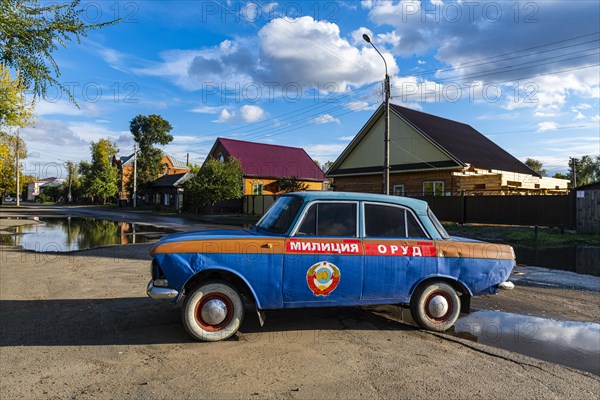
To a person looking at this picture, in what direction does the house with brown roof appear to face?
facing the viewer and to the left of the viewer

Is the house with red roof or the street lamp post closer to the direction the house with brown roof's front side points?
the street lamp post

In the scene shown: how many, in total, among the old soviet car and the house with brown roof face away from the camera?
0

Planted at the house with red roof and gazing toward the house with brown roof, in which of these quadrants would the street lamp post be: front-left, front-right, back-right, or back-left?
front-right

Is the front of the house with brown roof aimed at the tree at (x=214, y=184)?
no

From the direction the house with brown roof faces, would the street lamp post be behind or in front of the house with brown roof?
in front

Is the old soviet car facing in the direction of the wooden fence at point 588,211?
no

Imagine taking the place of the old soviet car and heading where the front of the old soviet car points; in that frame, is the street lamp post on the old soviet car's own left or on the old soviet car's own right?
on the old soviet car's own right

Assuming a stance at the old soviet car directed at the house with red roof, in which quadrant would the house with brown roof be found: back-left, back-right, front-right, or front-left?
front-right

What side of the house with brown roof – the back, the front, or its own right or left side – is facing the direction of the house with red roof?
right

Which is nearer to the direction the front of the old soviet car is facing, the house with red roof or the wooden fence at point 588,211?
the house with red roof

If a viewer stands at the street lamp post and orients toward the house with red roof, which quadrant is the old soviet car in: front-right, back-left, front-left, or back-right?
back-left

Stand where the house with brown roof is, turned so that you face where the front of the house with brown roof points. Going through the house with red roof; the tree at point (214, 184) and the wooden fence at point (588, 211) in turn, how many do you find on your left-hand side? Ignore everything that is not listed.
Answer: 1

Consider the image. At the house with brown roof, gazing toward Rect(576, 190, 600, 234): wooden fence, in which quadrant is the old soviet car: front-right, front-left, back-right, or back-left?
front-right

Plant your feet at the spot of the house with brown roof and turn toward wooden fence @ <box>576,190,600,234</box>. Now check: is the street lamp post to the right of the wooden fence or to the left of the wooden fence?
right

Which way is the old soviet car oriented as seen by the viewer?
to the viewer's left

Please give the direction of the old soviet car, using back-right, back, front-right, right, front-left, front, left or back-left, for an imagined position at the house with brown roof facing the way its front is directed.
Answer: front-left
